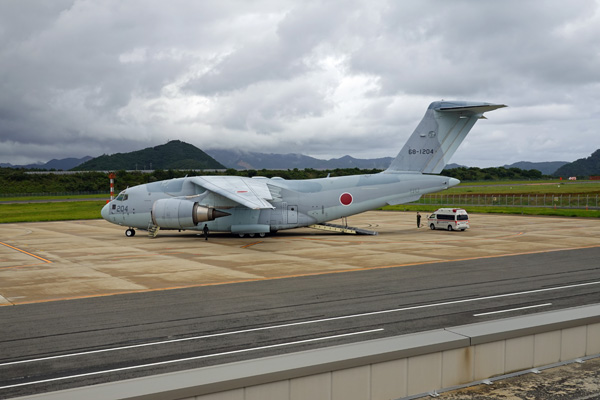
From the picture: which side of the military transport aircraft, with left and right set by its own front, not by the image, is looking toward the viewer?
left

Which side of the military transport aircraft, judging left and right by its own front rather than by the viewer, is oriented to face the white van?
back

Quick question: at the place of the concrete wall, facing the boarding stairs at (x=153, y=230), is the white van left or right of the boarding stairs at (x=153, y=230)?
right

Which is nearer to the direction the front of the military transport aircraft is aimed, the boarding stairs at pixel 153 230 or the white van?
the boarding stairs

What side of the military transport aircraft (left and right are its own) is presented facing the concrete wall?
left
